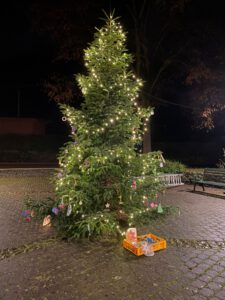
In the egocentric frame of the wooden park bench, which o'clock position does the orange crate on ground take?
The orange crate on ground is roughly at 11 o'clock from the wooden park bench.

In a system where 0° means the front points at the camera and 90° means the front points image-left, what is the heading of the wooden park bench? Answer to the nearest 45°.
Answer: approximately 45°

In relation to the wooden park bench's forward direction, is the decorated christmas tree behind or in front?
in front
